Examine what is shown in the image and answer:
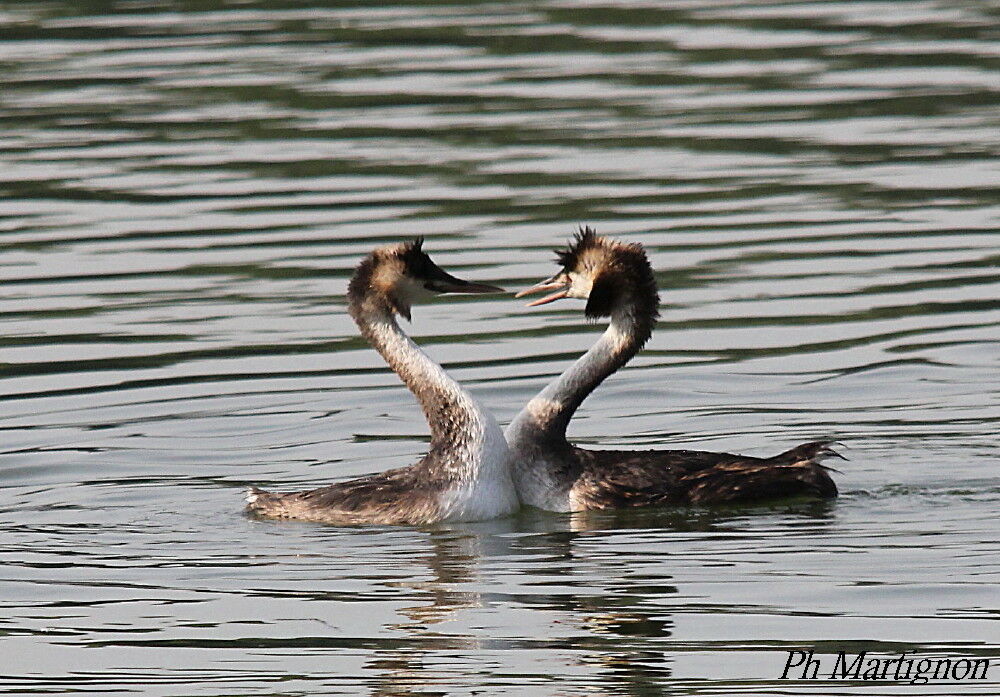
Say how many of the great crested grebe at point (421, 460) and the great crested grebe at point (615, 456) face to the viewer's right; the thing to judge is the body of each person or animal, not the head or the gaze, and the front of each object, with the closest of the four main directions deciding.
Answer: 1

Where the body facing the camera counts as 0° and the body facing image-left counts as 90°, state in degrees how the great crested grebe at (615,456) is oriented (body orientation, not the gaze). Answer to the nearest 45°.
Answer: approximately 90°

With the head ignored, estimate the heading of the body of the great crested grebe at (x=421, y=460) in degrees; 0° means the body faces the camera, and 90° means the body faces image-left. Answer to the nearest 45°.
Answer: approximately 270°

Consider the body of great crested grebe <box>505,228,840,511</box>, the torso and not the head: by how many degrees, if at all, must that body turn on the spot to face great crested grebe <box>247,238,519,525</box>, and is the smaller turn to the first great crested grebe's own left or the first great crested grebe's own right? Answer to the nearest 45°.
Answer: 0° — it already faces it

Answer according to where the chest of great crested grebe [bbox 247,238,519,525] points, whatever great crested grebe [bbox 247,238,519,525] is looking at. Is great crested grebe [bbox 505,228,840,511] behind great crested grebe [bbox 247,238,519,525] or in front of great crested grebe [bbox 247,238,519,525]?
in front

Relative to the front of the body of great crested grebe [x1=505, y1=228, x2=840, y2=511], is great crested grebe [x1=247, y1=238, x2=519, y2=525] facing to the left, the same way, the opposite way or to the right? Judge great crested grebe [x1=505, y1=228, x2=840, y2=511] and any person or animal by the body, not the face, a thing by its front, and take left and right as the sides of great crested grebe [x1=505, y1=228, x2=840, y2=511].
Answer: the opposite way
